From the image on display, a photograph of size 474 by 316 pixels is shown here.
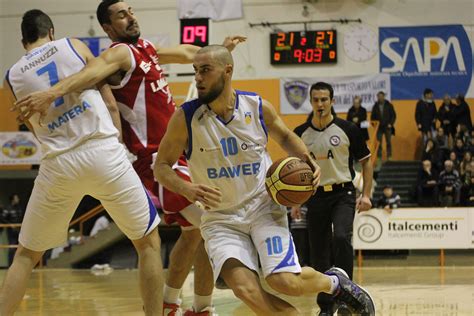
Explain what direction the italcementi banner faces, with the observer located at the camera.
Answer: facing the viewer

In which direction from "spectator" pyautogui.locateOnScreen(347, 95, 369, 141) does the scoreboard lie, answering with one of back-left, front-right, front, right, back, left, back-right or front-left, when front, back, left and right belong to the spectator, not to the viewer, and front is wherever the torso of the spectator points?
back-right

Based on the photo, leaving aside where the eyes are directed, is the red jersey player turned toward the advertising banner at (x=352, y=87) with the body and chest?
no

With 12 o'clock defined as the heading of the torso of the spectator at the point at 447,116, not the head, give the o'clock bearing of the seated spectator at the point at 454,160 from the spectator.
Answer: The seated spectator is roughly at 12 o'clock from the spectator.

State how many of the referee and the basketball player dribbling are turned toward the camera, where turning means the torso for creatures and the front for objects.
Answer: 2

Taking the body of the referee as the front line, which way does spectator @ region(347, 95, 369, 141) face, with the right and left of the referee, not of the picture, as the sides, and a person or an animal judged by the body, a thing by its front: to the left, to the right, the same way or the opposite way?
the same way

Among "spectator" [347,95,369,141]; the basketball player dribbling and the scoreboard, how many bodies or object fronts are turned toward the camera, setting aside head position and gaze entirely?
3

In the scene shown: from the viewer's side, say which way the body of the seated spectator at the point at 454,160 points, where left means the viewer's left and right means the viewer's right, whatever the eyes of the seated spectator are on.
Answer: facing the viewer and to the left of the viewer

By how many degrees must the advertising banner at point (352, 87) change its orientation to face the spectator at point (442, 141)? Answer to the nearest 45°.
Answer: approximately 45° to its left

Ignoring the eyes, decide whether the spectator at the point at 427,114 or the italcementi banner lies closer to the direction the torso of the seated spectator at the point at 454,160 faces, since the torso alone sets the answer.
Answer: the italcementi banner

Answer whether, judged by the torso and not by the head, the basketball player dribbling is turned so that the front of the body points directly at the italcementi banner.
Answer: no

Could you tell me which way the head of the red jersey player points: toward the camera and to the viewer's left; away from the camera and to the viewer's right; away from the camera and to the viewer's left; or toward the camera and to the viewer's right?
toward the camera and to the viewer's right

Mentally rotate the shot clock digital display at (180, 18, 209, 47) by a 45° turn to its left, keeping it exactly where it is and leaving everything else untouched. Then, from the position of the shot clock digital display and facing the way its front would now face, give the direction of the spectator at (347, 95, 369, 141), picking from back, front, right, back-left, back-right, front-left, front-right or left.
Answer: left

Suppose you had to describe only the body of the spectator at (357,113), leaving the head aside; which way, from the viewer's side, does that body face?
toward the camera

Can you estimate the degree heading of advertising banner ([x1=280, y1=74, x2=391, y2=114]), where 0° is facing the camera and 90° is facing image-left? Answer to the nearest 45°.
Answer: approximately 0°

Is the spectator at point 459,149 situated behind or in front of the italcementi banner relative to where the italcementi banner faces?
behind

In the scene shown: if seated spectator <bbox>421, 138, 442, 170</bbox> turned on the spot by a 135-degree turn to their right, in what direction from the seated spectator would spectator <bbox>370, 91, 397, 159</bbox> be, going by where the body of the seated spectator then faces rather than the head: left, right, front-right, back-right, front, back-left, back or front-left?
front-left

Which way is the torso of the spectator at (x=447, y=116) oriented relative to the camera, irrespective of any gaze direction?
toward the camera

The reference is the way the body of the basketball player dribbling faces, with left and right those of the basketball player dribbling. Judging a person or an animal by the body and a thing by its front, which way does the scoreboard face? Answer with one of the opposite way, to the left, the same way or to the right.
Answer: the same way

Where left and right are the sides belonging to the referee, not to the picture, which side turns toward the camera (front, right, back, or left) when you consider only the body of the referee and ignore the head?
front
